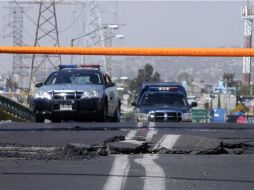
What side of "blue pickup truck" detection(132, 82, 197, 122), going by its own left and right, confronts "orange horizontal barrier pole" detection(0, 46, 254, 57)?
front

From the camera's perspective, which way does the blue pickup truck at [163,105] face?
toward the camera

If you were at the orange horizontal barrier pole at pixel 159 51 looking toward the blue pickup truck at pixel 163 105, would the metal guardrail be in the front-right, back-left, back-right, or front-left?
front-left

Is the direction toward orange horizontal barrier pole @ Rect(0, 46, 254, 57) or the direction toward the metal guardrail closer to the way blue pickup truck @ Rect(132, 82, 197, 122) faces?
the orange horizontal barrier pole

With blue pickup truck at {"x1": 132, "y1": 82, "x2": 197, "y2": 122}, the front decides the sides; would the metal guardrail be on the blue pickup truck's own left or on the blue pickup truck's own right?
on the blue pickup truck's own right

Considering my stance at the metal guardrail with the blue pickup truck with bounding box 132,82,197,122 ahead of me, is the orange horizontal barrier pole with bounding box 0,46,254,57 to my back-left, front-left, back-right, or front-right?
front-right
